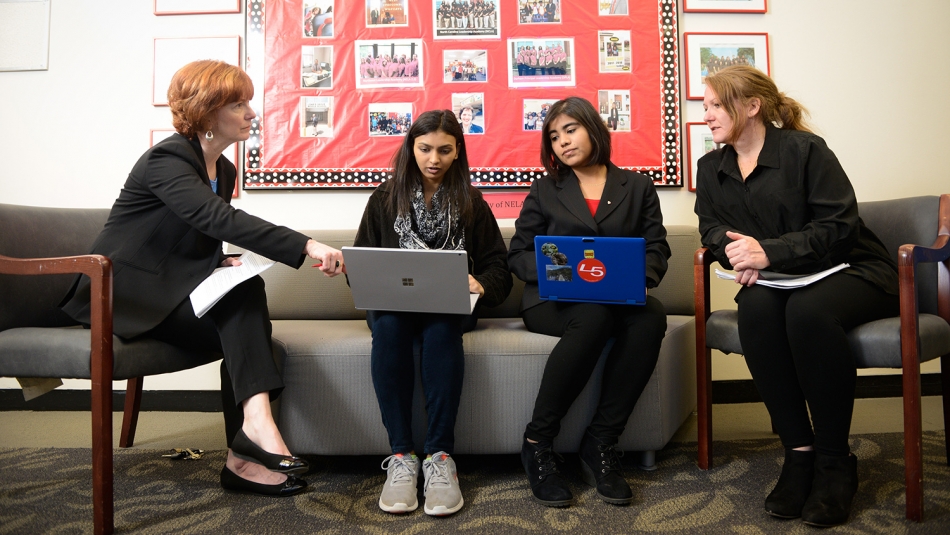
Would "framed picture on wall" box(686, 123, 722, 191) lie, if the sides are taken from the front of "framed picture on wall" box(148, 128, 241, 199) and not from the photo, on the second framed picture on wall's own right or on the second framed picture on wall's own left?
on the second framed picture on wall's own left

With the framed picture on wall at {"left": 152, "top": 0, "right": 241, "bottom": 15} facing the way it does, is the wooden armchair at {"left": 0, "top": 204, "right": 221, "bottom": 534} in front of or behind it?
in front

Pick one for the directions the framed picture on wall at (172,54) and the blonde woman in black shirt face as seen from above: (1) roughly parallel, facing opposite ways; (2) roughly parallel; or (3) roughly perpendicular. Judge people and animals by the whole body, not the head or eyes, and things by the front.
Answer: roughly perpendicular

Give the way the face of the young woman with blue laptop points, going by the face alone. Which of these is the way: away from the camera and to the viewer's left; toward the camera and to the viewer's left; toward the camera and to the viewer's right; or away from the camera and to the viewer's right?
toward the camera and to the viewer's left

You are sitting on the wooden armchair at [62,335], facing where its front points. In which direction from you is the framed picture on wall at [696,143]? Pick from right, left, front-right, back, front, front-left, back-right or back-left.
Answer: front-left

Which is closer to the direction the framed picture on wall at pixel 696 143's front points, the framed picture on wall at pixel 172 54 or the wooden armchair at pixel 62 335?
the wooden armchair

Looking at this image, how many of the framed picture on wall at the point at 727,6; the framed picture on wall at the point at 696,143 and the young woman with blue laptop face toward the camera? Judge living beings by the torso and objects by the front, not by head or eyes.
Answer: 3

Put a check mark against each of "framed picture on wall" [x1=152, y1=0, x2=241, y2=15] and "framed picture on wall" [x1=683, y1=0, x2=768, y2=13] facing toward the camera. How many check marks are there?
2

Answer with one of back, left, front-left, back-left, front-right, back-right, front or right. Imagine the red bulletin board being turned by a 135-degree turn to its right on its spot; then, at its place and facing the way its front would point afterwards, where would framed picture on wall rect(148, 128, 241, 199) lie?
front-left

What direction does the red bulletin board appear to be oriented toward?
toward the camera

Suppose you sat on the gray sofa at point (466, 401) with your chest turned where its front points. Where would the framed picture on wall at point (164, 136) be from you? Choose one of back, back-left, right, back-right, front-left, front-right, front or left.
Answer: back-right

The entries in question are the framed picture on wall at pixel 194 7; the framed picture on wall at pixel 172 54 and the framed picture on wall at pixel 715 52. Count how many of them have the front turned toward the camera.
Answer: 3

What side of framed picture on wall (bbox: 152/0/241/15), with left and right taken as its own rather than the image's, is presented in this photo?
front
